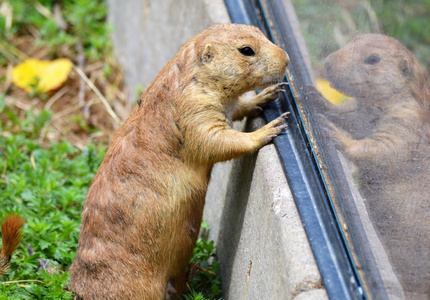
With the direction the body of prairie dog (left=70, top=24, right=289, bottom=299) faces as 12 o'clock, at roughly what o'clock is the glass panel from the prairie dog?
The glass panel is roughly at 1 o'clock from the prairie dog.

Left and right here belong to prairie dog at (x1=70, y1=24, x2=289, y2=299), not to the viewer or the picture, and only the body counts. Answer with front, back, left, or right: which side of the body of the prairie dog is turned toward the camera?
right

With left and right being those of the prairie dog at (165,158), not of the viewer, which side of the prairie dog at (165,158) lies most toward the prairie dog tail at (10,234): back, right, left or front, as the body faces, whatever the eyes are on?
back

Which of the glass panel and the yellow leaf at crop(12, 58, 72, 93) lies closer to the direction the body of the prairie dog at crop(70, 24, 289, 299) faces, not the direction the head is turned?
the glass panel
